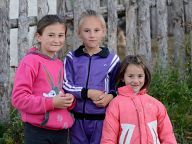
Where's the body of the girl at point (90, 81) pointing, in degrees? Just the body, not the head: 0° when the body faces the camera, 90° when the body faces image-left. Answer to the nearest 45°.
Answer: approximately 0°

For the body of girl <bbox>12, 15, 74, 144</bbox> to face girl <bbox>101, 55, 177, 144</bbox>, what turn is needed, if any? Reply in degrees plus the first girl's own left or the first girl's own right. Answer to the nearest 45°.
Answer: approximately 45° to the first girl's own left

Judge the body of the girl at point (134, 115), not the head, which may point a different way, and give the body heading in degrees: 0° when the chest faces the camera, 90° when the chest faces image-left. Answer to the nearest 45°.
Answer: approximately 0°

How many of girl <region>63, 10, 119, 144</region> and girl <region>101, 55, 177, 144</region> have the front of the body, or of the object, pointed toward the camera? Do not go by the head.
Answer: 2
